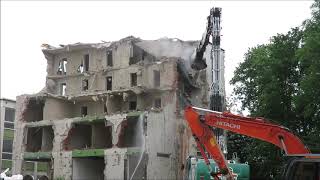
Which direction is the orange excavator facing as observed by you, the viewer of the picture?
facing to the left of the viewer

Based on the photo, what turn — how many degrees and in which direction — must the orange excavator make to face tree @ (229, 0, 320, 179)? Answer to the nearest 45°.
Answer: approximately 90° to its right

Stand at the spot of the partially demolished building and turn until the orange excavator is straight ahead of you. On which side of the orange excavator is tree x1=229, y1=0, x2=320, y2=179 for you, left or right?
left

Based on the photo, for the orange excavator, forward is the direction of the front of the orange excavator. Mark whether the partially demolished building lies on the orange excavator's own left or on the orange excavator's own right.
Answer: on the orange excavator's own right
